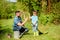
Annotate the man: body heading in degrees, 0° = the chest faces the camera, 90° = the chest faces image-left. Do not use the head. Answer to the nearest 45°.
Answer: approximately 270°
